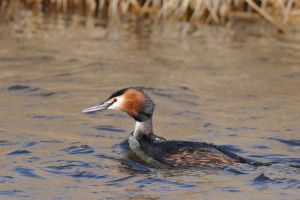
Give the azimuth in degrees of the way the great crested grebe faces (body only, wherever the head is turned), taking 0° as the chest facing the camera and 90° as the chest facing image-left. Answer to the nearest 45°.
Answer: approximately 90°
